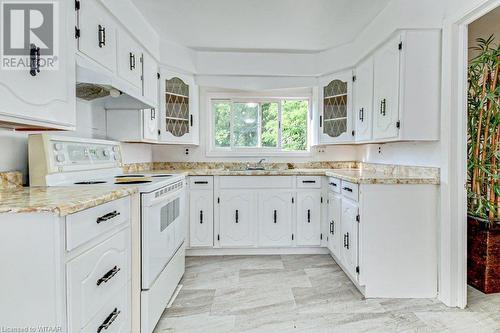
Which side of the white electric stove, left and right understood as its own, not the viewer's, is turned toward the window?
left

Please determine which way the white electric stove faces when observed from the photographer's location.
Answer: facing the viewer and to the right of the viewer

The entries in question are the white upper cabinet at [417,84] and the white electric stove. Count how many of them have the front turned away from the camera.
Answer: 0

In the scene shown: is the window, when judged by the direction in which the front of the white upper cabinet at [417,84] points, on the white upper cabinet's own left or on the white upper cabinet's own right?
on the white upper cabinet's own right

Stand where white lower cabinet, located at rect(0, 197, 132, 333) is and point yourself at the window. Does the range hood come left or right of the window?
left

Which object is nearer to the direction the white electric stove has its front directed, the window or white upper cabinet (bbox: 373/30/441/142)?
the white upper cabinet

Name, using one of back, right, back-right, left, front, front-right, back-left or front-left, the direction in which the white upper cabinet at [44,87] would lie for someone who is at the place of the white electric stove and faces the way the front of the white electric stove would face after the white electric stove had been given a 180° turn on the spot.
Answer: left

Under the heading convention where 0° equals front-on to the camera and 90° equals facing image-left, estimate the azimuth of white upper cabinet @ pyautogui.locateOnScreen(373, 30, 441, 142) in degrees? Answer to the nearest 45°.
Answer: approximately 45°

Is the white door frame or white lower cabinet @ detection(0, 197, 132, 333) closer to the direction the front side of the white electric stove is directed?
the white door frame

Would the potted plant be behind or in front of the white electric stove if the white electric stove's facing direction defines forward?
in front

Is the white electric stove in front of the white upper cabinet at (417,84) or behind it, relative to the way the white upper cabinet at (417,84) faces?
in front

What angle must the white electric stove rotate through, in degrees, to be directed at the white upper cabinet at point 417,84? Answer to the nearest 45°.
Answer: approximately 45° to its left

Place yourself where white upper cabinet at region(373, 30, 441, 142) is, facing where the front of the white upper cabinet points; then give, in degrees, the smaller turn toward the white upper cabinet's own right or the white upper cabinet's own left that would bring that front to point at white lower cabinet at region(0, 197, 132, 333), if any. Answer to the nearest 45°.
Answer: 0° — it already faces it
